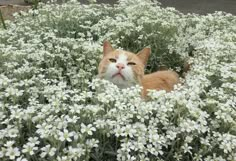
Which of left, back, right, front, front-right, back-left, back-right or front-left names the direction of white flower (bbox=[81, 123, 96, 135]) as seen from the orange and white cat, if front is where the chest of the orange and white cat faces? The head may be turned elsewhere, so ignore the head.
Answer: front-left

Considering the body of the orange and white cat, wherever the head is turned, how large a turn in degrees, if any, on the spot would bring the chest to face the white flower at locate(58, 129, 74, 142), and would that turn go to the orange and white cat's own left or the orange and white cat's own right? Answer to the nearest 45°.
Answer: approximately 45° to the orange and white cat's own left

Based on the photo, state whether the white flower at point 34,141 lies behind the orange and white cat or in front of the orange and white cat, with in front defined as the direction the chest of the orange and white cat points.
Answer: in front

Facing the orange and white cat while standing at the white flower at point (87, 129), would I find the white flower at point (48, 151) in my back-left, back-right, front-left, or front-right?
back-left

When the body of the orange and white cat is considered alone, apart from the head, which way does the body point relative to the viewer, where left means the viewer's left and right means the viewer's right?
facing the viewer and to the left of the viewer

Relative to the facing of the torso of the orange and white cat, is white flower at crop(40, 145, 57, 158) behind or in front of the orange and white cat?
in front

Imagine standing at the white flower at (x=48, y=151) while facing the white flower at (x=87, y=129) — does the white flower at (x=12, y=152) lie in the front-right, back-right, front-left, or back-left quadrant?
back-left

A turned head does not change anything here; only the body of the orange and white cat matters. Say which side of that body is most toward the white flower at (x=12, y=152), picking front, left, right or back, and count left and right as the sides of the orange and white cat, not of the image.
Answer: front
